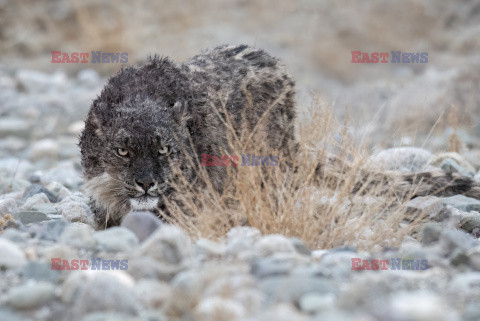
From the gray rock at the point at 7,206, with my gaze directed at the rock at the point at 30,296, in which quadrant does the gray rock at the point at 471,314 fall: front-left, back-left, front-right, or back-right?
front-left

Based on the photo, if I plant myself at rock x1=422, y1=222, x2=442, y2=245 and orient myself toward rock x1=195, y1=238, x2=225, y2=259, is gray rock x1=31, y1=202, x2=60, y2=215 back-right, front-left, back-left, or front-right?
front-right
